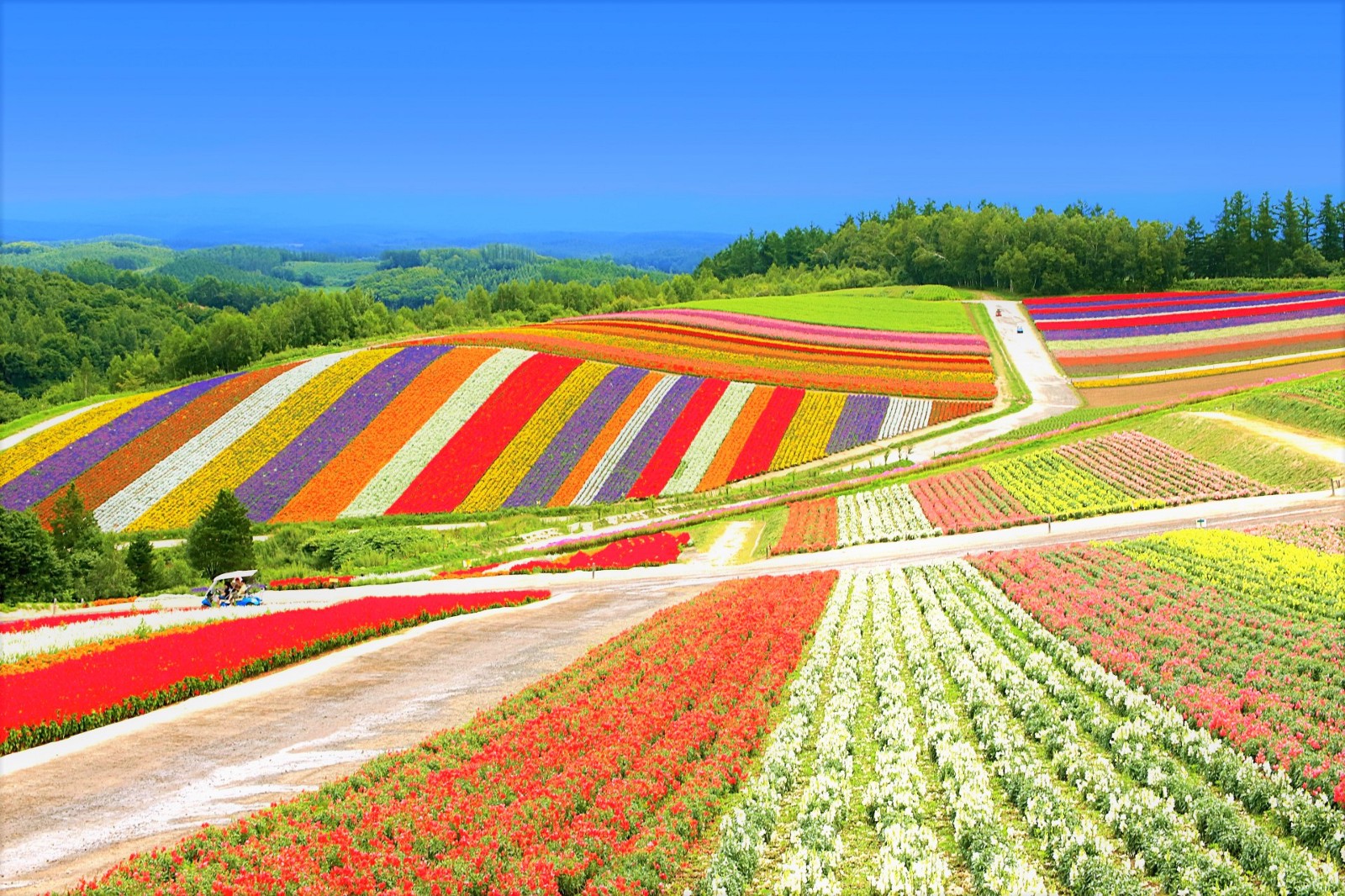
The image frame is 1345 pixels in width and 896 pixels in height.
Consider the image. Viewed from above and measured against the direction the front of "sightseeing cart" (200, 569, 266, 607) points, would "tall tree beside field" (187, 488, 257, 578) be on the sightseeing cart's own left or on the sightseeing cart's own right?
on the sightseeing cart's own right

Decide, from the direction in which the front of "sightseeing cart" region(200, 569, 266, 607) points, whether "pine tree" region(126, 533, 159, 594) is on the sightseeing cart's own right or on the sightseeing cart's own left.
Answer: on the sightseeing cart's own right

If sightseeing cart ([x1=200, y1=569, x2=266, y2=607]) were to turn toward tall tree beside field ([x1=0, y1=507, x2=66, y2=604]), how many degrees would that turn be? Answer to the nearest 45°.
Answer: approximately 45° to its right

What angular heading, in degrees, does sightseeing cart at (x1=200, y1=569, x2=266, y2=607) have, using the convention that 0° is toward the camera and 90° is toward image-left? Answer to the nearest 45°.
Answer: approximately 90°
